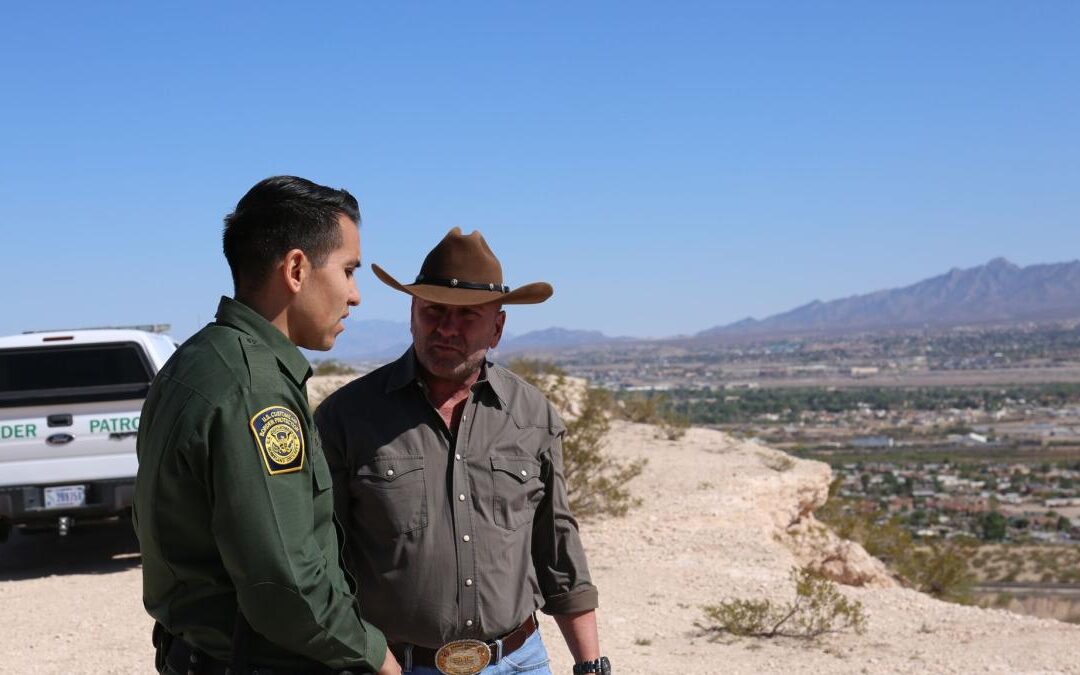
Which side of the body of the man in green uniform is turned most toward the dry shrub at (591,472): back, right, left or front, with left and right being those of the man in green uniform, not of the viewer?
left

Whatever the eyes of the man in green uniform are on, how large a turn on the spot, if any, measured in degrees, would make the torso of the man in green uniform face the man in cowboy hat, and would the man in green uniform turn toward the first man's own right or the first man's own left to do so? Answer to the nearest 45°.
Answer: approximately 45° to the first man's own left

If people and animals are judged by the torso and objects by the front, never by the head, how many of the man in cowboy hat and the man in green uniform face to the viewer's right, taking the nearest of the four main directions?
1

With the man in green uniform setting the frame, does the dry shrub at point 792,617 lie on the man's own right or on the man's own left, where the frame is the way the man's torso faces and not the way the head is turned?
on the man's own left

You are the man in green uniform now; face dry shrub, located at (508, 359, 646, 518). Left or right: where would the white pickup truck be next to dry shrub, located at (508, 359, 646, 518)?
left

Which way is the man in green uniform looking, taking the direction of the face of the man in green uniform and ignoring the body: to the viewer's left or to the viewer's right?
to the viewer's right

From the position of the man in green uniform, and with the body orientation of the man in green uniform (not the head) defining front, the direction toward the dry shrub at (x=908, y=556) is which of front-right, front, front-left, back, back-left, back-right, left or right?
front-left

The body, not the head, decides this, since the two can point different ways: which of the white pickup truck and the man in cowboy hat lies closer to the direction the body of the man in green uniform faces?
the man in cowboy hat

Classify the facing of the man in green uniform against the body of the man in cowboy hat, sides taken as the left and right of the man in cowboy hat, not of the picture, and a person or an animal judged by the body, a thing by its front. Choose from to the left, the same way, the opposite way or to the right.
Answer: to the left

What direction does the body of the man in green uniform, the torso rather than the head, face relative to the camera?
to the viewer's right

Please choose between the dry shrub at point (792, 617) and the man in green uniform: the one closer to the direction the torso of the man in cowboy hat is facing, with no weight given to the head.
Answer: the man in green uniform

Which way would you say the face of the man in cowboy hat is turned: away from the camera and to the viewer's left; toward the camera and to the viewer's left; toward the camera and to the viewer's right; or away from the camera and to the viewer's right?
toward the camera and to the viewer's left

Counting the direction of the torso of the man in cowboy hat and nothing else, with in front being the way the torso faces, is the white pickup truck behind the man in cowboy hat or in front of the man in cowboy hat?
behind

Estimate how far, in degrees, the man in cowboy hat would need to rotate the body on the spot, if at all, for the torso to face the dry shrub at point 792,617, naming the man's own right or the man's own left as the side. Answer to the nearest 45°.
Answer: approximately 135° to the man's own left
